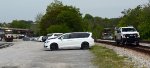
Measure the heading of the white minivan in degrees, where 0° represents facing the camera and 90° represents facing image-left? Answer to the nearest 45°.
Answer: approximately 90°
